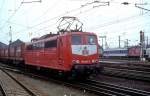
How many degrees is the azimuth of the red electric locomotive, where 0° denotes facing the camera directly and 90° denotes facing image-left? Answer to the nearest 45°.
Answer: approximately 315°
